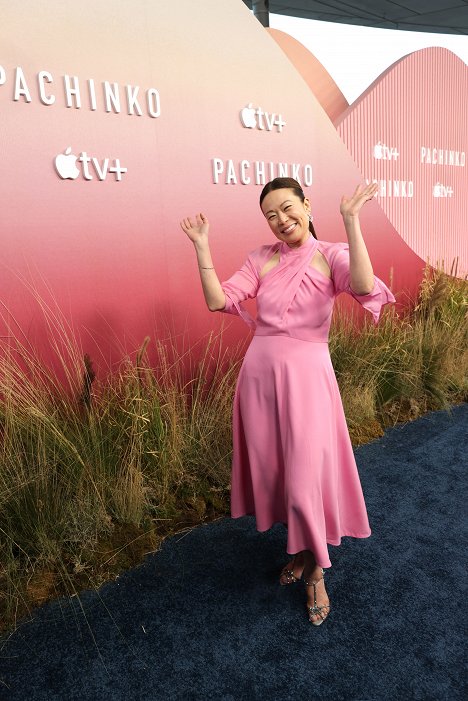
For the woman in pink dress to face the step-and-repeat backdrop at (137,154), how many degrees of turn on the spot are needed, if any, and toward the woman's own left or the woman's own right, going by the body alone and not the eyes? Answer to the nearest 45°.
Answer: approximately 135° to the woman's own right

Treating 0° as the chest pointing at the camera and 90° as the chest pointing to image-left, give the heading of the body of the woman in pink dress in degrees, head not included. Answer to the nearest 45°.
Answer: approximately 0°

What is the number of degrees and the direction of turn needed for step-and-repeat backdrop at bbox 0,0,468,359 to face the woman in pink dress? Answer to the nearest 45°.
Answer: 0° — it already faces them
